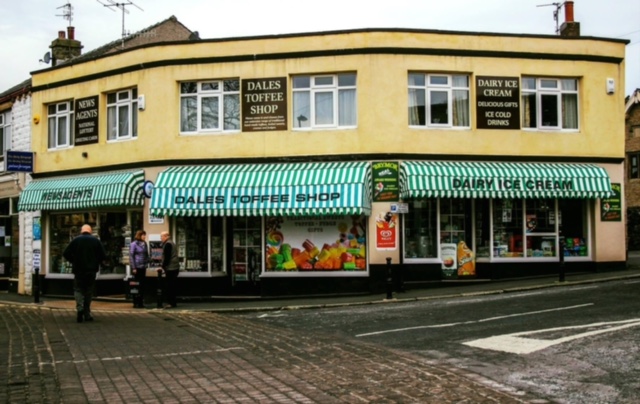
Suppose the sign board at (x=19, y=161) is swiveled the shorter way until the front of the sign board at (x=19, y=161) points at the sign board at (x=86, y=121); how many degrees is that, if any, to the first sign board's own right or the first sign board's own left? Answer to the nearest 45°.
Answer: approximately 45° to the first sign board's own left

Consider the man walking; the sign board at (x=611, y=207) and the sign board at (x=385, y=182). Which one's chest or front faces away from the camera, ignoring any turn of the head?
the man walking

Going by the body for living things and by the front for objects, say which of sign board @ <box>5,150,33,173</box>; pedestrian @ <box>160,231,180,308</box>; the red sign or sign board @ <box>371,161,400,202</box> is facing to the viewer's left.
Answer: the pedestrian

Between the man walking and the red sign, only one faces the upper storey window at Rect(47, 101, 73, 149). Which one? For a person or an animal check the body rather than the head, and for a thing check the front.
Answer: the man walking

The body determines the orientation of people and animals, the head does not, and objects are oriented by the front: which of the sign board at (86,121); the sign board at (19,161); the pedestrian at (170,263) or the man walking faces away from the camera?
the man walking

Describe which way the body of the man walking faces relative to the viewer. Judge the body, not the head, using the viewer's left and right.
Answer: facing away from the viewer

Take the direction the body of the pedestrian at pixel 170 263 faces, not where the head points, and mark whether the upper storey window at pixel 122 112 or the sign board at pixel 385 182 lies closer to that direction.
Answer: the upper storey window

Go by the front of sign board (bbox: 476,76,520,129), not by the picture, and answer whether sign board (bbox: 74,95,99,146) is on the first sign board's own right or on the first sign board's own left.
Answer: on the first sign board's own right

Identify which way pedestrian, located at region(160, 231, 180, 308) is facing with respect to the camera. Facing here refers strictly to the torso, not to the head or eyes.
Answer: to the viewer's left

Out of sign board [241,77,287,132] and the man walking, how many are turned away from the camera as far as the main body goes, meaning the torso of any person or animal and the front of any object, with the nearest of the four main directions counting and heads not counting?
1

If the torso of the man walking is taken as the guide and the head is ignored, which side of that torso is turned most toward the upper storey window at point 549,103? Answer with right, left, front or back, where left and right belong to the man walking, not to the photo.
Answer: right

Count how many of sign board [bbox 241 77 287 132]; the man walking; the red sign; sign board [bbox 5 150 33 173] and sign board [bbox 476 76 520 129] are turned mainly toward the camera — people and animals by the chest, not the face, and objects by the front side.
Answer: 4

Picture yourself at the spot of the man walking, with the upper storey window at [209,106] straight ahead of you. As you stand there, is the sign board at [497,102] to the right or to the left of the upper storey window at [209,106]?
right

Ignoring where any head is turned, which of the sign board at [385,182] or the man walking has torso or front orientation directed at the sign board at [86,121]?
the man walking
